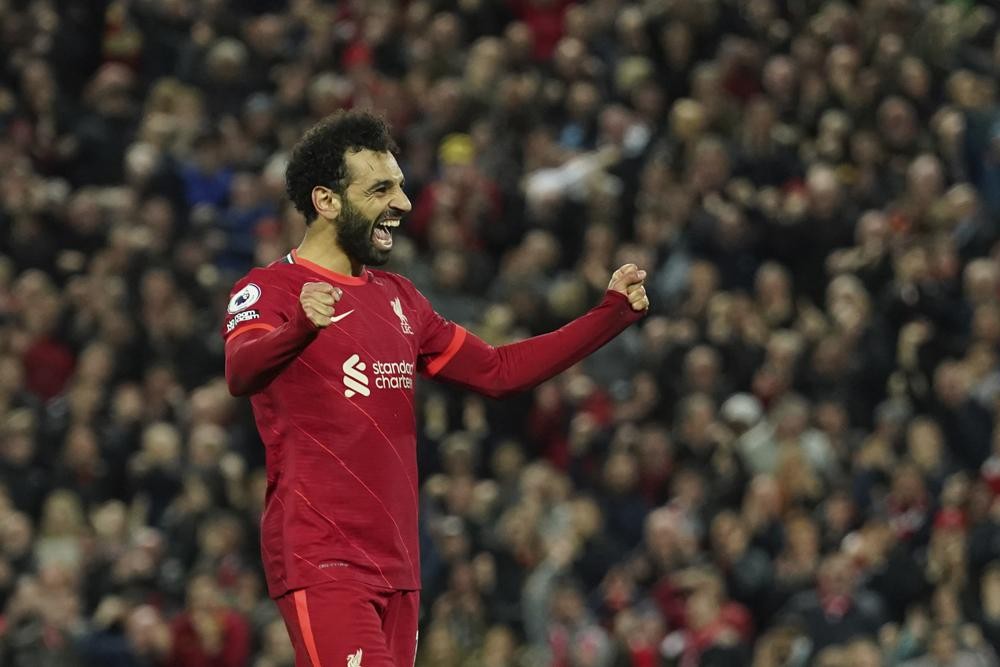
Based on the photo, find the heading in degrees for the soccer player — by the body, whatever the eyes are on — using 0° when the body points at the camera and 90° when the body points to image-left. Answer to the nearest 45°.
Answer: approximately 315°
